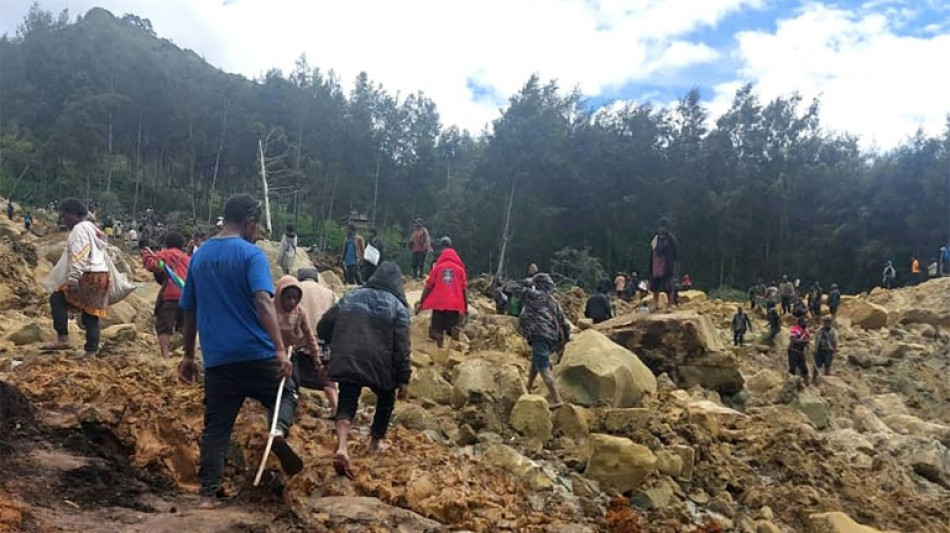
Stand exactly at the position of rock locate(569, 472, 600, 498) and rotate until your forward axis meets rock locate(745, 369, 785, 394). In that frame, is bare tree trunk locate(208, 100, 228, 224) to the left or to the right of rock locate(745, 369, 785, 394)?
left

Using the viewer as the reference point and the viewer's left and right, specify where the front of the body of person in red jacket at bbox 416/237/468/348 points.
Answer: facing away from the viewer

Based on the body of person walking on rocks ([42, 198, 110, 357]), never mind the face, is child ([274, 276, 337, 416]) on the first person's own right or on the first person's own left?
on the first person's own left

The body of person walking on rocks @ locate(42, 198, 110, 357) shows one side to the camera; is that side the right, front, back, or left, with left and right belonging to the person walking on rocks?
left

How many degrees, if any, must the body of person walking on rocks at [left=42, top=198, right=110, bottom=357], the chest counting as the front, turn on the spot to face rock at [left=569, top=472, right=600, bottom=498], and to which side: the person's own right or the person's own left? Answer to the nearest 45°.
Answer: approximately 135° to the person's own left

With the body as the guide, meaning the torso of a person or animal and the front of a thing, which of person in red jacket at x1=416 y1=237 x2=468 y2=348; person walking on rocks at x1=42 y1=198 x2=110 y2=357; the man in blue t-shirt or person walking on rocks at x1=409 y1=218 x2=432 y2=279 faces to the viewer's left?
person walking on rocks at x1=42 y1=198 x2=110 y2=357

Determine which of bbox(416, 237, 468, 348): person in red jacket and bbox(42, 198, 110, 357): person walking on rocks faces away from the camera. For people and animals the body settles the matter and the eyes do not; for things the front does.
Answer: the person in red jacket
